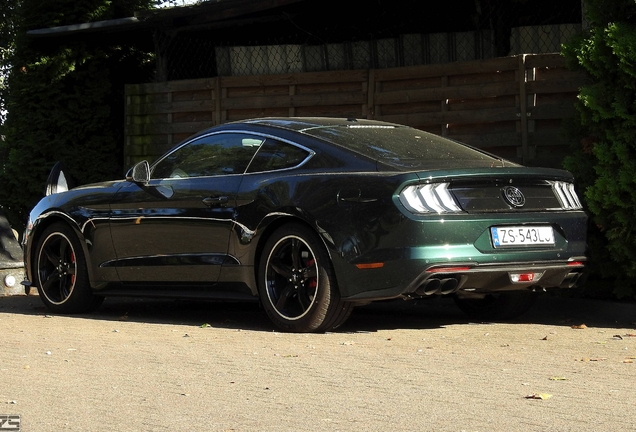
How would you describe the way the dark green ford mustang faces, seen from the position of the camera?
facing away from the viewer and to the left of the viewer

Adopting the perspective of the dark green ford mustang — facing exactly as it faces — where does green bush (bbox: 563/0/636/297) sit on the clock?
The green bush is roughly at 4 o'clock from the dark green ford mustang.

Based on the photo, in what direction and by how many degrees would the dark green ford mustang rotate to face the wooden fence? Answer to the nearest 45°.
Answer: approximately 45° to its right

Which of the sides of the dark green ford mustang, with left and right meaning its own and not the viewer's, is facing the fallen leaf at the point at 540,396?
back

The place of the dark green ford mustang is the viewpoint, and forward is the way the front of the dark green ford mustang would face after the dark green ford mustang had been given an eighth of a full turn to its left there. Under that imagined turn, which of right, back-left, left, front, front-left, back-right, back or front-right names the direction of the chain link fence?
right

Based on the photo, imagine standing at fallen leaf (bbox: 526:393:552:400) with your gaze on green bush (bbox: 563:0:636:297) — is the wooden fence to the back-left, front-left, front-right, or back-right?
front-left

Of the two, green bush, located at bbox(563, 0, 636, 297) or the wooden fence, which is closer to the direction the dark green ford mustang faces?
the wooden fence
